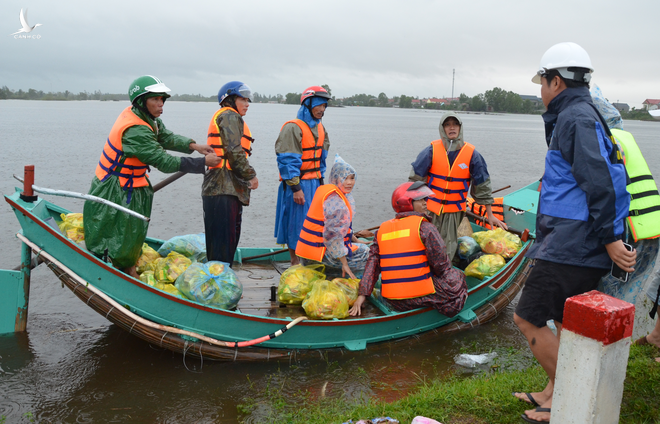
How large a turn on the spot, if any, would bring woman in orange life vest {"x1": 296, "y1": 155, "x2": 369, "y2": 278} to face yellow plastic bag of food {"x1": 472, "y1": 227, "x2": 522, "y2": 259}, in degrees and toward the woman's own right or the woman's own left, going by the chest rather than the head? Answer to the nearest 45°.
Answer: approximately 45° to the woman's own left

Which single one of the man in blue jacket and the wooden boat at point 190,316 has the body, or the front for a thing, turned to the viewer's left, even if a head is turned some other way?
the man in blue jacket

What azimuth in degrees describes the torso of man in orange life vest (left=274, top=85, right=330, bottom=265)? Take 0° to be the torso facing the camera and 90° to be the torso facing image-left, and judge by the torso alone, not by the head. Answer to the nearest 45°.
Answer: approximately 315°

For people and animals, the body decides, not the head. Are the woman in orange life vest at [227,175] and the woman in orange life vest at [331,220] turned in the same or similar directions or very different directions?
same or similar directions

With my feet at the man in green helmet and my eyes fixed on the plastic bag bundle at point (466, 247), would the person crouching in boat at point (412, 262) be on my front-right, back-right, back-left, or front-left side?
front-right

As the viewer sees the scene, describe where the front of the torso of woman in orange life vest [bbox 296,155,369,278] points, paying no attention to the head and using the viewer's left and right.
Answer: facing to the right of the viewer

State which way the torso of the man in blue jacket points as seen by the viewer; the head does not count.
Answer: to the viewer's left

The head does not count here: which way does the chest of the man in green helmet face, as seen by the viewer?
to the viewer's right

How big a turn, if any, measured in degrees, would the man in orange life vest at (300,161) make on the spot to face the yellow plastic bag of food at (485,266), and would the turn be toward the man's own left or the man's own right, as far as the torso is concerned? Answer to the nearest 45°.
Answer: approximately 45° to the man's own left

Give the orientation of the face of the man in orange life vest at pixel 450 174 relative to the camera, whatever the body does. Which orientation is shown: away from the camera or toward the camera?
toward the camera
